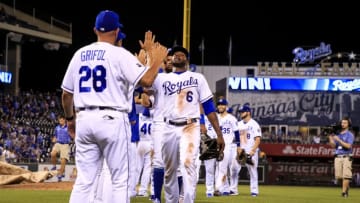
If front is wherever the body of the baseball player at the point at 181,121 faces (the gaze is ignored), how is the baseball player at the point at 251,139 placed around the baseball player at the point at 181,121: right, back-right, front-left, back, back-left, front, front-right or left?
back

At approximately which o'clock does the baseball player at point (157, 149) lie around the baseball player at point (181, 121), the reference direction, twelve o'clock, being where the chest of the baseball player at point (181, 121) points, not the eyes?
the baseball player at point (157, 149) is roughly at 5 o'clock from the baseball player at point (181, 121).

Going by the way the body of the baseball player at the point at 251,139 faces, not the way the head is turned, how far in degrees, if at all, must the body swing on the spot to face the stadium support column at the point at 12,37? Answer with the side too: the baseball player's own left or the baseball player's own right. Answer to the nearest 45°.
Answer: approximately 90° to the baseball player's own right

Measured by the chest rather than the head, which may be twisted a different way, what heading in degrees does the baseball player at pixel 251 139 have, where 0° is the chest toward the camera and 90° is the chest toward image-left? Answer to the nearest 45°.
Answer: approximately 45°

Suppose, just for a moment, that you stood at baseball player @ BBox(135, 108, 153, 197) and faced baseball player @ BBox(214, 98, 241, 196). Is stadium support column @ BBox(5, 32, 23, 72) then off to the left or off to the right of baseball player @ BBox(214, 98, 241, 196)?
left

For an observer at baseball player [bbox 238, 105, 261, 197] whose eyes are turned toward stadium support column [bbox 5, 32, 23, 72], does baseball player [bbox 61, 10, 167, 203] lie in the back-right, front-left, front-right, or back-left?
back-left

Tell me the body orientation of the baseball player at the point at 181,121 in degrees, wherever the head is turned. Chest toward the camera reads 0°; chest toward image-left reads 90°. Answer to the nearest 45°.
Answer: approximately 0°

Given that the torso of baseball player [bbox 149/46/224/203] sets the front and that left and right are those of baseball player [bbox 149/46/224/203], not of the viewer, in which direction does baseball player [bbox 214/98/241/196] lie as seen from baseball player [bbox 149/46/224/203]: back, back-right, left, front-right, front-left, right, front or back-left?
back

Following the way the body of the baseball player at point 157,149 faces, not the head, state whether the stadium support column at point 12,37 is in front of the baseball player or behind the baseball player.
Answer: behind
